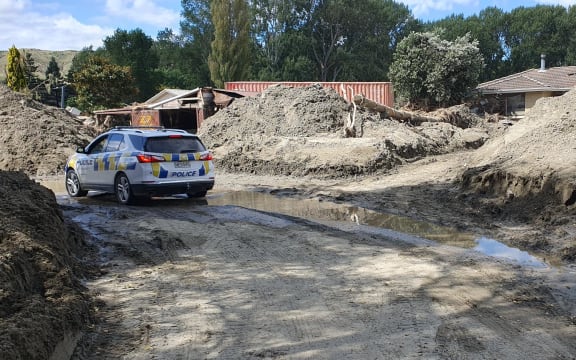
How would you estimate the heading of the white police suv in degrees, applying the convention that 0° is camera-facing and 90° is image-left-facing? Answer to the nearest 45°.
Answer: approximately 135°

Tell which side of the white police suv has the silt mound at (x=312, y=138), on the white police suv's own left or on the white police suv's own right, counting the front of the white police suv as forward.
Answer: on the white police suv's own right

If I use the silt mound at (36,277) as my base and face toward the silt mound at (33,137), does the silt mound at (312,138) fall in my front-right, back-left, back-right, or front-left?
front-right

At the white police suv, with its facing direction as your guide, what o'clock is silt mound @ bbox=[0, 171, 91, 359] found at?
The silt mound is roughly at 8 o'clock from the white police suv.

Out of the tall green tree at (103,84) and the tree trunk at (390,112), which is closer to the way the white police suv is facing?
the tall green tree

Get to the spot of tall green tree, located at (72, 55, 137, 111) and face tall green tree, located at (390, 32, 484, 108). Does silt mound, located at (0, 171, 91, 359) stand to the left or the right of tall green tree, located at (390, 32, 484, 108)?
right

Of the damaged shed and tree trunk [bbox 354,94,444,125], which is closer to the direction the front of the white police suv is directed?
the damaged shed

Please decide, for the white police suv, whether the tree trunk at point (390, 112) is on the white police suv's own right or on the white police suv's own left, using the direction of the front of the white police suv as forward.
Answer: on the white police suv's own right

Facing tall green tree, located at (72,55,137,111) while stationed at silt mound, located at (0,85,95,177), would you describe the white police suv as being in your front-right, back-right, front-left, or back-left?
back-right

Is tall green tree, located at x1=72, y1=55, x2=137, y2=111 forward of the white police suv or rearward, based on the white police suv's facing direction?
forward

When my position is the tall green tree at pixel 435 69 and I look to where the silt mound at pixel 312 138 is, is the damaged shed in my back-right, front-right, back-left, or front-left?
front-right

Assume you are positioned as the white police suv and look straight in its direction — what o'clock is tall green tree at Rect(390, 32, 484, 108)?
The tall green tree is roughly at 3 o'clock from the white police suv.

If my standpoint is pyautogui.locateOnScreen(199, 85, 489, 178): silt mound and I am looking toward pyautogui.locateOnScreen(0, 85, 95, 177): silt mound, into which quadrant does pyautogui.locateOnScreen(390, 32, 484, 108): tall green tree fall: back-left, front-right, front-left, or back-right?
back-right

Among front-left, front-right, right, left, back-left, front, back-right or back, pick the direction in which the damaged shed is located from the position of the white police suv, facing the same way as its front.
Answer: front-right
